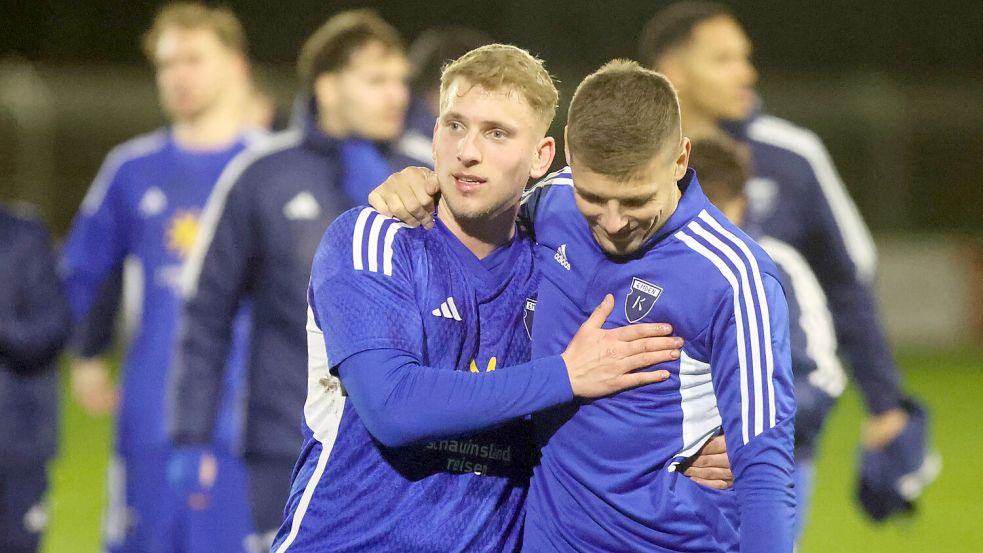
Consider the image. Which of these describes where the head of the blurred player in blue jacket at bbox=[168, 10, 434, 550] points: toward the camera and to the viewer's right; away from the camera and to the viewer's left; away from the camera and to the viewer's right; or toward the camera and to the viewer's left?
toward the camera and to the viewer's right

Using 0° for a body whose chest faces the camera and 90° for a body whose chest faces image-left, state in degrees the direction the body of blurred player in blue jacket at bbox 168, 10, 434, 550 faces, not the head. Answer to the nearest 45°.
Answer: approximately 315°

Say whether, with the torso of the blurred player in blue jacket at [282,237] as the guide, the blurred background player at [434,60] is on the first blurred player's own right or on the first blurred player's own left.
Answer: on the first blurred player's own left

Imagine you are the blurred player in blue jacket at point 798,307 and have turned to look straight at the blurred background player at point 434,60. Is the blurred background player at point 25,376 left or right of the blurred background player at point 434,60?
left

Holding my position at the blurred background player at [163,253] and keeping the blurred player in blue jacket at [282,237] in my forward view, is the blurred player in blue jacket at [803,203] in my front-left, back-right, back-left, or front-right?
front-left

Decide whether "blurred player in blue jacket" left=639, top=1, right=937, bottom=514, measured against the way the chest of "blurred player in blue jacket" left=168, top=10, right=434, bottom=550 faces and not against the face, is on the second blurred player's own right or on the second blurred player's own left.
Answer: on the second blurred player's own left
